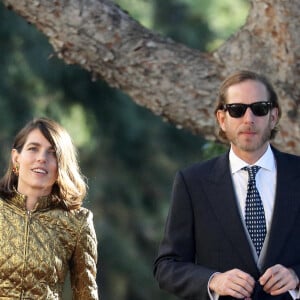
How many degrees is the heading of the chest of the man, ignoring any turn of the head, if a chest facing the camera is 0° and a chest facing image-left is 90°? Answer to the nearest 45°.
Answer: approximately 0°

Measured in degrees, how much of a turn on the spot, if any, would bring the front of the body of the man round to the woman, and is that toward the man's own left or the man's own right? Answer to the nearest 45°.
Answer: approximately 90° to the man's own right

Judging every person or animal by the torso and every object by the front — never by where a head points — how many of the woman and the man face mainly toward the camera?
2

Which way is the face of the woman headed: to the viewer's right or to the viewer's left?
to the viewer's right
